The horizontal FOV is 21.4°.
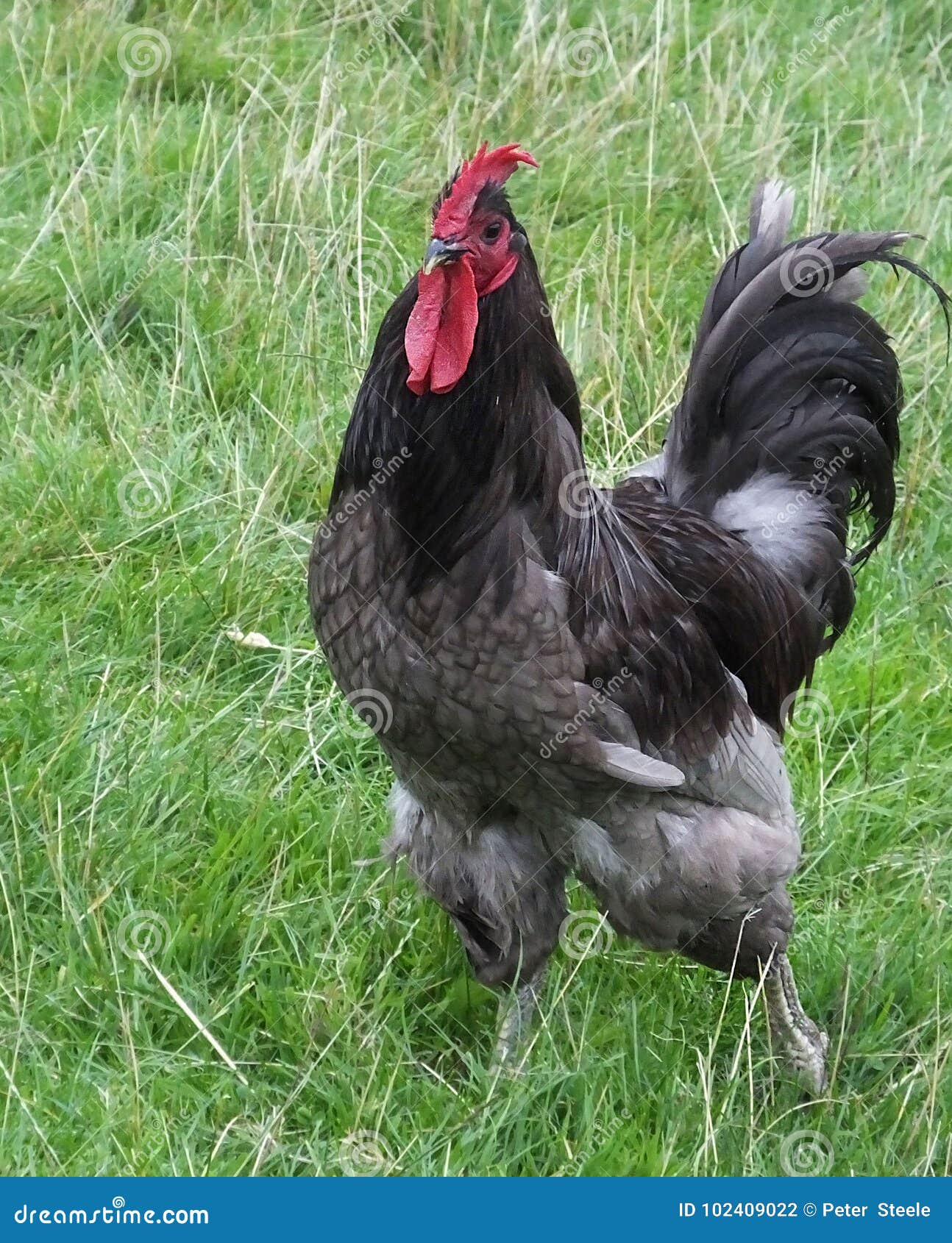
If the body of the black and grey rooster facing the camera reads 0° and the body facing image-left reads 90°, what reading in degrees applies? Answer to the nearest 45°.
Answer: approximately 45°
